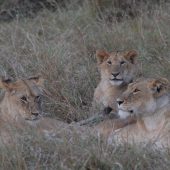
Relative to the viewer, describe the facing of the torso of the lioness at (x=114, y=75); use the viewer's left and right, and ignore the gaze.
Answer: facing the viewer

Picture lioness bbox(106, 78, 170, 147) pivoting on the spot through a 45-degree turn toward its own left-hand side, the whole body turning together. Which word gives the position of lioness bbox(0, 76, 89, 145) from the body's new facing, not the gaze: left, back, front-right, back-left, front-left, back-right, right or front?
front-right

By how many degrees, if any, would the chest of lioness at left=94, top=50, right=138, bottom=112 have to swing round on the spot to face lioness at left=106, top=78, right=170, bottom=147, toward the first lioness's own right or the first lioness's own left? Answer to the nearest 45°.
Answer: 0° — it already faces it

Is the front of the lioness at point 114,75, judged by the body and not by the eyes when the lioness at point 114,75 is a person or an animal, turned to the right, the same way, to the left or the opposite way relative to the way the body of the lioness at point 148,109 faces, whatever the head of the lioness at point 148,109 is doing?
to the left

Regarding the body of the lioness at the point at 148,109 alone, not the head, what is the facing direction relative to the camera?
to the viewer's left

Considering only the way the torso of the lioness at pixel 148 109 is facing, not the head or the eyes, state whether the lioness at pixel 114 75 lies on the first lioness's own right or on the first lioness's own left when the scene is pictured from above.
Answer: on the first lioness's own right
